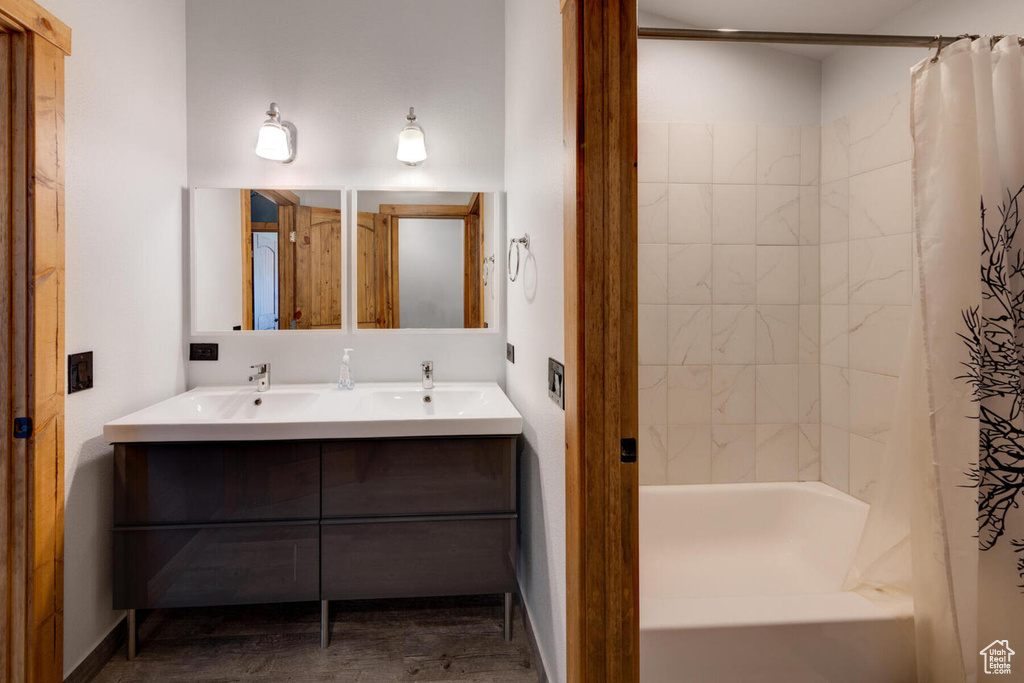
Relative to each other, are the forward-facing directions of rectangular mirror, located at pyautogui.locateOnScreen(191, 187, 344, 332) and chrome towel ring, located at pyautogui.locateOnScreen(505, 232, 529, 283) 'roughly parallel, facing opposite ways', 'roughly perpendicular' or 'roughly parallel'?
roughly perpendicular

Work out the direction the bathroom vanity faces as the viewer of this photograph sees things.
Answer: facing the viewer

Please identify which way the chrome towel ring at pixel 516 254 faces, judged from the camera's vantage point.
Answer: facing to the left of the viewer

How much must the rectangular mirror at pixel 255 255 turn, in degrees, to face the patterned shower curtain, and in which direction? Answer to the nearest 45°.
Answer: approximately 45° to its left

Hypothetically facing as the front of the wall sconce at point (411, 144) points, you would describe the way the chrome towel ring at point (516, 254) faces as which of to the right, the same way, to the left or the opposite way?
to the right

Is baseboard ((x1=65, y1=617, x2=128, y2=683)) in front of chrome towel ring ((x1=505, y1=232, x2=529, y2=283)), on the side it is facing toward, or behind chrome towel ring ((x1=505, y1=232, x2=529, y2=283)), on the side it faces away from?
in front

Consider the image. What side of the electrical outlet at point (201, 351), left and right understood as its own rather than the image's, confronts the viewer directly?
front
